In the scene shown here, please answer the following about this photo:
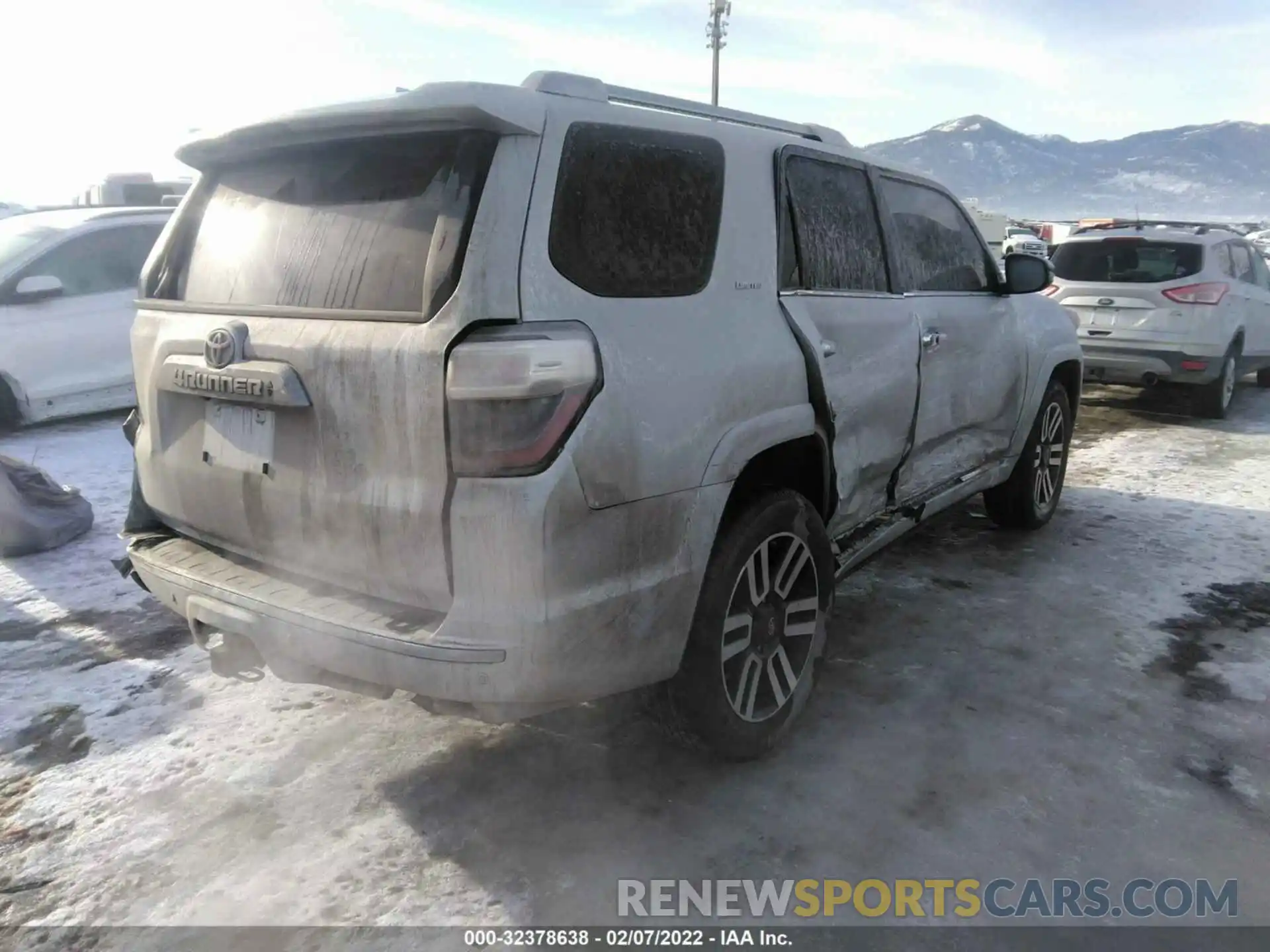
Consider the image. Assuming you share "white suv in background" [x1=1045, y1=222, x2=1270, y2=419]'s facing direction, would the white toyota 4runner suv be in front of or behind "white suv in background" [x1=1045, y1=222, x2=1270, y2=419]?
behind

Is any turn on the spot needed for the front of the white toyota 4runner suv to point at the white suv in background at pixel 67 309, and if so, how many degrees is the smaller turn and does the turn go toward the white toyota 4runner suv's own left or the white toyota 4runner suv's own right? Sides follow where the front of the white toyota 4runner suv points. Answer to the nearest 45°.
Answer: approximately 90° to the white toyota 4runner suv's own left

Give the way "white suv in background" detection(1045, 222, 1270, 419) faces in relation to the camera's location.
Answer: facing away from the viewer and to the right of the viewer

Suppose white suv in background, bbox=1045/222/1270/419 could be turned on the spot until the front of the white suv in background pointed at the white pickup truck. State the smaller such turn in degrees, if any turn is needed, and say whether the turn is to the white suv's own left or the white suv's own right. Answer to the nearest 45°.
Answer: approximately 45° to the white suv's own left

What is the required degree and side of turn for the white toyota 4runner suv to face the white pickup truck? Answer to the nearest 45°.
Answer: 0° — it already faces it

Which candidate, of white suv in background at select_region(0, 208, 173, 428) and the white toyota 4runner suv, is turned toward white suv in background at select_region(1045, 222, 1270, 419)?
the white toyota 4runner suv

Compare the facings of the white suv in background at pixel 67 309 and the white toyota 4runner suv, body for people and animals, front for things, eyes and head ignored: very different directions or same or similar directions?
very different directions

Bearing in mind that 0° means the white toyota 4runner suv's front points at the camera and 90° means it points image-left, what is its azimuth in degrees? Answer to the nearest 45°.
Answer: approximately 225°

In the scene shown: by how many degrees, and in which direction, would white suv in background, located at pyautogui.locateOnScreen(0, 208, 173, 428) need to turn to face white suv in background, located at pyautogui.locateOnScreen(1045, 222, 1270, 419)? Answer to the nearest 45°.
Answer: approximately 135° to its left

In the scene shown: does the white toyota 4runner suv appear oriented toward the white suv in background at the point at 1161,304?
yes
